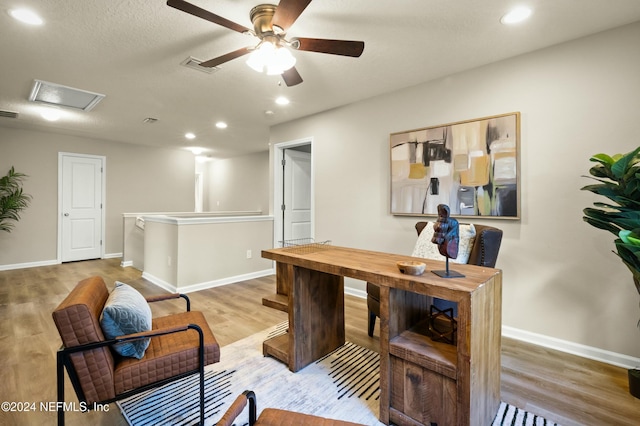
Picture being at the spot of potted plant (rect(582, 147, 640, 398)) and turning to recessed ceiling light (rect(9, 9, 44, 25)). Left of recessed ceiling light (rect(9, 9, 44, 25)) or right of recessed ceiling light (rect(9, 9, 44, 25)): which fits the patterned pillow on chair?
right

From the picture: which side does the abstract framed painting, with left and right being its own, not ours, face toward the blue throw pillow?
front

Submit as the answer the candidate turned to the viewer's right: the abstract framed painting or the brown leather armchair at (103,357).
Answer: the brown leather armchair

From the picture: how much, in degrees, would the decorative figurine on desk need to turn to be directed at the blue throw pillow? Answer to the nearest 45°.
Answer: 0° — it already faces it

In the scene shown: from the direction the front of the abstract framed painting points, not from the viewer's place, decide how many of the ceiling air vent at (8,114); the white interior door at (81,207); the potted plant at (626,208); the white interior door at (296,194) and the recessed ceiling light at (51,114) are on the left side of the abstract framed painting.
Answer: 1

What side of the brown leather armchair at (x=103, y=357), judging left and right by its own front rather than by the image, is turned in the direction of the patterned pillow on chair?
front

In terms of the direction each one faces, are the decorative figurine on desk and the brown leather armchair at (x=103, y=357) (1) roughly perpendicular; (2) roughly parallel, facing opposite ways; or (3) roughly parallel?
roughly parallel, facing opposite ways

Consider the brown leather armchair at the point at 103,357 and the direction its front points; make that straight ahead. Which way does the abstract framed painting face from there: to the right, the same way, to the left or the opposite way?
the opposite way

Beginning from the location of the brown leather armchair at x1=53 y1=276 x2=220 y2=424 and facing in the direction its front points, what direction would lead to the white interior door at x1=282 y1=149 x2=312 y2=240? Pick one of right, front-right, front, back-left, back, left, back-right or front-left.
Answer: front-left

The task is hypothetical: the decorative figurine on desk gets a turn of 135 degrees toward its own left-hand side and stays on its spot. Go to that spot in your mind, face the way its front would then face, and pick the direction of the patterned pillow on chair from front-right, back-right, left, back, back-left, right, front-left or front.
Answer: left

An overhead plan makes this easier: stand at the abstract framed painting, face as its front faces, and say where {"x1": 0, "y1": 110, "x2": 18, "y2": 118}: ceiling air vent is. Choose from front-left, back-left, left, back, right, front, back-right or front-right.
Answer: front-right

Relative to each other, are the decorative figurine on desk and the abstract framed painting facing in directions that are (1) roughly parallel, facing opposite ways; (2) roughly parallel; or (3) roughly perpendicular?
roughly parallel

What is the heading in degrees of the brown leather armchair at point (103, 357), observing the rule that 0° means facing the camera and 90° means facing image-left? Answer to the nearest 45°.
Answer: approximately 270°
